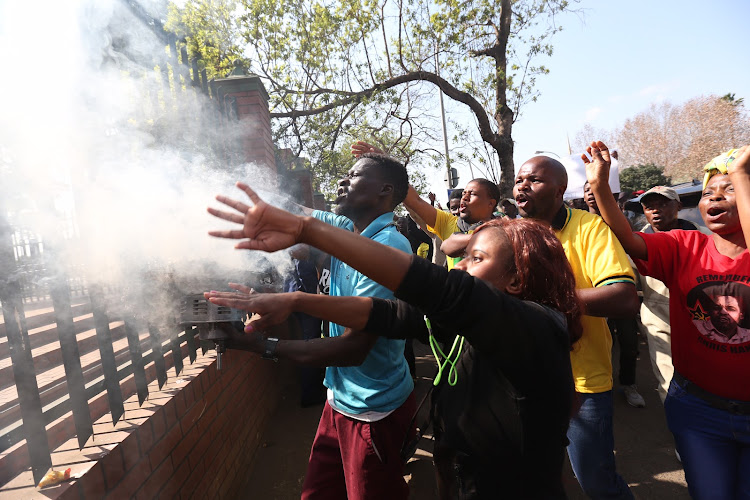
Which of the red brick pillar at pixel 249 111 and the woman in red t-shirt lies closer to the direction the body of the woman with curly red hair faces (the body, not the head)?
the red brick pillar

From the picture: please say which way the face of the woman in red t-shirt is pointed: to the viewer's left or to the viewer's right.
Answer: to the viewer's left

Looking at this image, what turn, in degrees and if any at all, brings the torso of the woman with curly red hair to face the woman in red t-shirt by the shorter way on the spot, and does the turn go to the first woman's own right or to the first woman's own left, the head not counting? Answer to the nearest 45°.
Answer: approximately 135° to the first woman's own right

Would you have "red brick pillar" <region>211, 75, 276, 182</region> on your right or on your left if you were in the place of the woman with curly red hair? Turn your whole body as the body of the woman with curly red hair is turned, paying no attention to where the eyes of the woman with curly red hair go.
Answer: on your right

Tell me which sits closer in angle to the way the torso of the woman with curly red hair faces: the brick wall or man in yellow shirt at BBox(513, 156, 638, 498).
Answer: the brick wall

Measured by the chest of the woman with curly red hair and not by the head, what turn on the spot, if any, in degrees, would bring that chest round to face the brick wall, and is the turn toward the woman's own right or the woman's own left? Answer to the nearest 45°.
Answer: approximately 45° to the woman's own right

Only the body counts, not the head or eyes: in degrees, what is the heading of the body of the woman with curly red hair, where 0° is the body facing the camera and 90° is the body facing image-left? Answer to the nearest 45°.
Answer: approximately 90°

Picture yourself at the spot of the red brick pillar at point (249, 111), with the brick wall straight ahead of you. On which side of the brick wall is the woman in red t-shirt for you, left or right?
left

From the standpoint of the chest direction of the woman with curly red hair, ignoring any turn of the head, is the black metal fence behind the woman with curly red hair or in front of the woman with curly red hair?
in front

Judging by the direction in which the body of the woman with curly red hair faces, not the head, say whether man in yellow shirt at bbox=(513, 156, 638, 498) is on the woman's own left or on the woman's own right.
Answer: on the woman's own right
